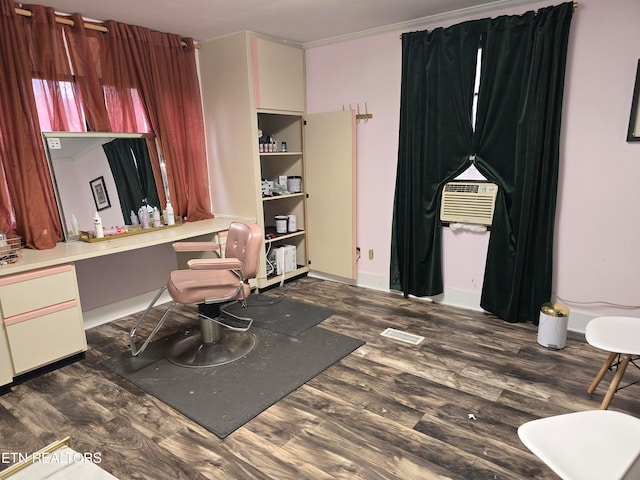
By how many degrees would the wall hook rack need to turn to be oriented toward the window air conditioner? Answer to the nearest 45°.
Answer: approximately 45° to its left

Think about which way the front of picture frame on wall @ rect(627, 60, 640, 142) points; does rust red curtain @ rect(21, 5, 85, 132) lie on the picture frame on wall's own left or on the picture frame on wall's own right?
on the picture frame on wall's own right

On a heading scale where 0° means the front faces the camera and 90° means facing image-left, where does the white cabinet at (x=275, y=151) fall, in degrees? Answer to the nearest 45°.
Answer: approximately 315°

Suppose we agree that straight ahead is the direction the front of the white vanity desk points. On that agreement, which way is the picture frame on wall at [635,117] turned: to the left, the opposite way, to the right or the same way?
to the right

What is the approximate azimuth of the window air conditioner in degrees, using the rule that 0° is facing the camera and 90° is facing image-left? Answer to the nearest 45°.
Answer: approximately 0°

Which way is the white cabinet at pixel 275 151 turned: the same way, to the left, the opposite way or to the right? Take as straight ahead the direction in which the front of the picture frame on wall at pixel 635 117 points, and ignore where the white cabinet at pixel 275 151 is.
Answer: to the left

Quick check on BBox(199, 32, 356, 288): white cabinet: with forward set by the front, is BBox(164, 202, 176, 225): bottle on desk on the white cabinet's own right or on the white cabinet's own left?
on the white cabinet's own right
